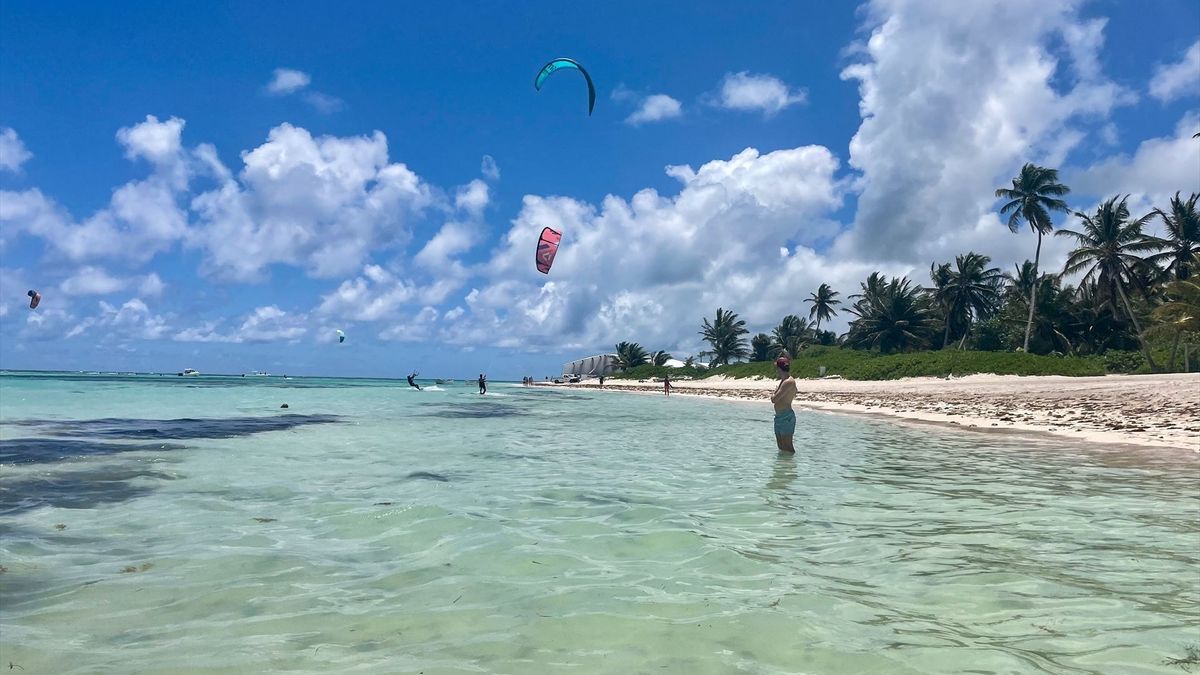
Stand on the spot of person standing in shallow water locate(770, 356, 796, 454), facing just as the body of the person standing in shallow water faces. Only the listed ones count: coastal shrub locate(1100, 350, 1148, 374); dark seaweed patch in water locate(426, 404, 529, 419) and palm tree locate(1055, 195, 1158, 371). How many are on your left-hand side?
0

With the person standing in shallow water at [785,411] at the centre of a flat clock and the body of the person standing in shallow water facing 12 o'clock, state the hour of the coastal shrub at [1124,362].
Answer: The coastal shrub is roughly at 4 o'clock from the person standing in shallow water.

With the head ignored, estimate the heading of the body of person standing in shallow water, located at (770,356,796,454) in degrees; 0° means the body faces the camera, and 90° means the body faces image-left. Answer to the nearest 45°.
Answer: approximately 90°

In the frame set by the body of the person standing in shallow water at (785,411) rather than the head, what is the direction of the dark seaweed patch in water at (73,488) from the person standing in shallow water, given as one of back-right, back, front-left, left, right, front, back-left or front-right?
front-left

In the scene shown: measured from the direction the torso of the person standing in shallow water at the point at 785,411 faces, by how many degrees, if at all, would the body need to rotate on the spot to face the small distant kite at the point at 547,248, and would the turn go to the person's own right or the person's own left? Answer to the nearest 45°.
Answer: approximately 45° to the person's own right

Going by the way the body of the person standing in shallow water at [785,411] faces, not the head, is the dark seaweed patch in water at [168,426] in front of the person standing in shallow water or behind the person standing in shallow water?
in front

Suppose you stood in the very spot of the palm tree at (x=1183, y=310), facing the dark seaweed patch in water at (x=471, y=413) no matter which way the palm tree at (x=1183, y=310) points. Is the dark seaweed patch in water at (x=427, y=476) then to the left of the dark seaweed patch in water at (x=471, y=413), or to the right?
left

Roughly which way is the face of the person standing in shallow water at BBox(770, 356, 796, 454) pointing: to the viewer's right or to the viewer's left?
to the viewer's left

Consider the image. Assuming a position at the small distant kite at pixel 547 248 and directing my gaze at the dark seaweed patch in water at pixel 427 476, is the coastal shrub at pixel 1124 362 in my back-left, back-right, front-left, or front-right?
front-left

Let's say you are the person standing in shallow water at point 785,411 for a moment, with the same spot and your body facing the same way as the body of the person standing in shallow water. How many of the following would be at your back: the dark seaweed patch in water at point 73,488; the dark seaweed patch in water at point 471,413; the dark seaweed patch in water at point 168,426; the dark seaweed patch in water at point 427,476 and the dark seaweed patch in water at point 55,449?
0

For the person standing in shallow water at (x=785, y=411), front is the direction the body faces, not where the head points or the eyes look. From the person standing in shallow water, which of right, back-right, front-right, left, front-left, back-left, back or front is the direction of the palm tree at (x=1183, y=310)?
back-right

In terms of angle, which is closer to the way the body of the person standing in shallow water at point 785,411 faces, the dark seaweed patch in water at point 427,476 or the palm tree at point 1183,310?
the dark seaweed patch in water

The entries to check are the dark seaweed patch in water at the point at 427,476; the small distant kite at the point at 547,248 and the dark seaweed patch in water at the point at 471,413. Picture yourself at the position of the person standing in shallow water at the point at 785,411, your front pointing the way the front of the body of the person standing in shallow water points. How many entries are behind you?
0

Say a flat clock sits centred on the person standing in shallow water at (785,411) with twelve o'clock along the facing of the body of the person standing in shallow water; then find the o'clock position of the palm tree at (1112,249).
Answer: The palm tree is roughly at 4 o'clock from the person standing in shallow water.

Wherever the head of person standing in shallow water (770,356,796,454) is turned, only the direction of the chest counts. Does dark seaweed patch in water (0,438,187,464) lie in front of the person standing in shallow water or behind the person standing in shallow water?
in front
